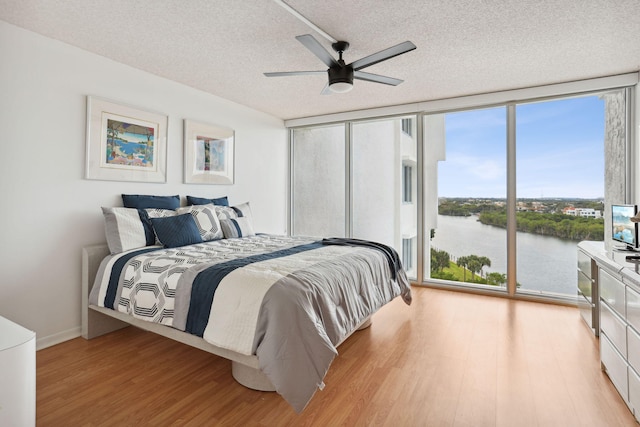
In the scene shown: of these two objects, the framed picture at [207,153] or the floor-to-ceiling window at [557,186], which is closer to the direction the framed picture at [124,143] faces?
the floor-to-ceiling window

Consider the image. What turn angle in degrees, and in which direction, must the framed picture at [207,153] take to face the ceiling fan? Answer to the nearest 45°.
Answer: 0° — it already faces it

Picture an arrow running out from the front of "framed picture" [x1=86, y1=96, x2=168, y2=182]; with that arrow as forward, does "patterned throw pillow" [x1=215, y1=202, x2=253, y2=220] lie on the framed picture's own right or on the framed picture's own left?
on the framed picture's own left

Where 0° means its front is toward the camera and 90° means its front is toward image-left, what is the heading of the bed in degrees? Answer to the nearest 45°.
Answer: approximately 315°

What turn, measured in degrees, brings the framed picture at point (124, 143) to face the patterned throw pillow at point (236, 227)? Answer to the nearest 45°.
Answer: approximately 45° to its left

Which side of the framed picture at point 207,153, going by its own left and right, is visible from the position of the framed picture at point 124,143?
right

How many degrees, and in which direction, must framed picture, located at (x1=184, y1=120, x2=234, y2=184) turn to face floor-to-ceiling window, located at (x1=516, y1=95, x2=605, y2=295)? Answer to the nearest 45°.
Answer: approximately 45° to its left

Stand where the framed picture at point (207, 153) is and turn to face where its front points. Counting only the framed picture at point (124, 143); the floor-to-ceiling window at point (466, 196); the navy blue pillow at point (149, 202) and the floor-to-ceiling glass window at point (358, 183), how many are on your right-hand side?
2

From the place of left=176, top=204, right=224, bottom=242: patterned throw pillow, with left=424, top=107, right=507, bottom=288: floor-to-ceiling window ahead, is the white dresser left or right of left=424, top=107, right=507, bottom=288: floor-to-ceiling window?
right

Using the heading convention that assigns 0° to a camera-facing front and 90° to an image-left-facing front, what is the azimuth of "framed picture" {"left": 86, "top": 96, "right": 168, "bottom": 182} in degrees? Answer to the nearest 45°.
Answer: approximately 315°

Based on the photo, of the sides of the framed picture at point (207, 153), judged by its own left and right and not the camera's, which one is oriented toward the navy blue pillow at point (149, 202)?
right

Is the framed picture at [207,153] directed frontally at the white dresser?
yes

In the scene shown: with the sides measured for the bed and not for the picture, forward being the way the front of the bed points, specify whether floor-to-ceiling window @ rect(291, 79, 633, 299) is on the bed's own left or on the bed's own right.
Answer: on the bed's own left
